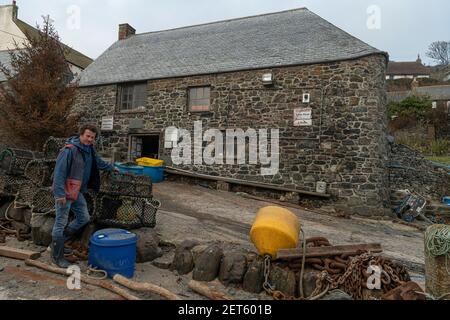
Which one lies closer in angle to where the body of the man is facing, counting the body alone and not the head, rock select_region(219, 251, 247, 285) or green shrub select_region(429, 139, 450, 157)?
the rock

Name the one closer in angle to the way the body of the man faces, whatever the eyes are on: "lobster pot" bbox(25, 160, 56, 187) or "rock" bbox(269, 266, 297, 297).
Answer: the rock

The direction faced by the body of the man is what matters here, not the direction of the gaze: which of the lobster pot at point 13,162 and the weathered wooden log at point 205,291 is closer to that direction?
the weathered wooden log

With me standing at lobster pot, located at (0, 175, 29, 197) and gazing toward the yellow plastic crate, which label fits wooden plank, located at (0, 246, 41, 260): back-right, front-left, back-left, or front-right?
back-right

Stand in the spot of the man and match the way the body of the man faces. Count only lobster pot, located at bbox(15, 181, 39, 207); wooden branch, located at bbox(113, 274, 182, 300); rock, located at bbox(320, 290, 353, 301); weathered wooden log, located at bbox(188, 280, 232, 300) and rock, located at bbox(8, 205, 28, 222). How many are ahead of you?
3

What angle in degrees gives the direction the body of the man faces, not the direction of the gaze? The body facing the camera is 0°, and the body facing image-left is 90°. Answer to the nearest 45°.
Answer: approximately 315°

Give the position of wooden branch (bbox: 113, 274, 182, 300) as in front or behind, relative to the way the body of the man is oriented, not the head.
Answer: in front

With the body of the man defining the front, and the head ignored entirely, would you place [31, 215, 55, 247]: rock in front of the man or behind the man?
behind

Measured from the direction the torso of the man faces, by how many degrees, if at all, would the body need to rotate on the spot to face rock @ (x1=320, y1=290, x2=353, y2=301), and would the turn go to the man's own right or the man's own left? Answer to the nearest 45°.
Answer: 0° — they already face it
